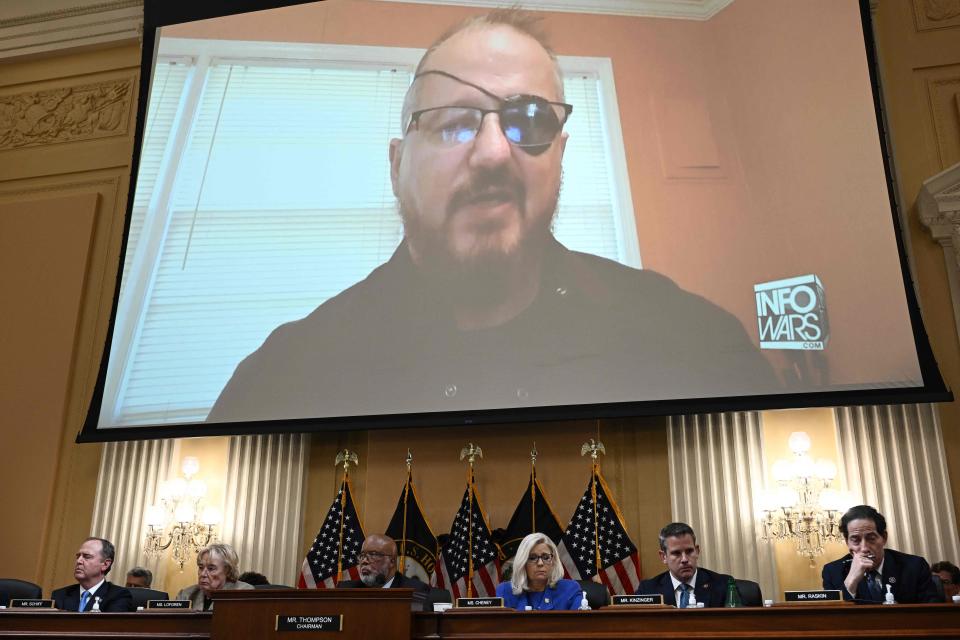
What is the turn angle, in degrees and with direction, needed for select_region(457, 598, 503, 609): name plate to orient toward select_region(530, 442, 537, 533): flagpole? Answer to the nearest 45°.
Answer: approximately 180°

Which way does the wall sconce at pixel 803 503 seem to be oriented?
toward the camera

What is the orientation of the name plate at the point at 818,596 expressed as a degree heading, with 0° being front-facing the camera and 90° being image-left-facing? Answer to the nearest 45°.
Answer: approximately 0°

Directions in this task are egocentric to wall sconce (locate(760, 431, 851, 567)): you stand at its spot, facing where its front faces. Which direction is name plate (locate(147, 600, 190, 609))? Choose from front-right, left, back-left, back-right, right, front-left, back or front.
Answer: front-right

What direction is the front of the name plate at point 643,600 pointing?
toward the camera

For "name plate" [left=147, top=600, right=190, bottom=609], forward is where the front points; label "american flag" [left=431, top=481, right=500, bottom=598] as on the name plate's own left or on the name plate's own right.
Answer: on the name plate's own left

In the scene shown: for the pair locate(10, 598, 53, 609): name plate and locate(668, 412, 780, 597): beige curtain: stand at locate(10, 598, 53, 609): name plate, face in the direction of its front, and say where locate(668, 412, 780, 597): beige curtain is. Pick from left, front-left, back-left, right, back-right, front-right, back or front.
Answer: left

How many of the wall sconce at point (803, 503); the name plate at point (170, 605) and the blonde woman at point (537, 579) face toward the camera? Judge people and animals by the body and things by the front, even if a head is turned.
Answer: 3

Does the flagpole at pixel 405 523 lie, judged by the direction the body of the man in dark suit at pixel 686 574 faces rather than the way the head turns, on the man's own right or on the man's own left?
on the man's own right

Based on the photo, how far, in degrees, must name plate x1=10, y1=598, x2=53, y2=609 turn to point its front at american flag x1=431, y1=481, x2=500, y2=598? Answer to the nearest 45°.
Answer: approximately 90° to its left

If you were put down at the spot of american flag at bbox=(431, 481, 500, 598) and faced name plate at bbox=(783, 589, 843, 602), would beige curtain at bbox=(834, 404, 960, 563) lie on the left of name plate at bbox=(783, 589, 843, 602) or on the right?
left

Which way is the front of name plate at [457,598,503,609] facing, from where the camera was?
facing the viewer

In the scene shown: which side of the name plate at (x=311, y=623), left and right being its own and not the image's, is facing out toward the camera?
front

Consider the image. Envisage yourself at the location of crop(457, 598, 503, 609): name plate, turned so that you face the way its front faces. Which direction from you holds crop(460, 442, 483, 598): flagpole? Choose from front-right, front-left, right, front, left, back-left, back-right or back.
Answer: back
